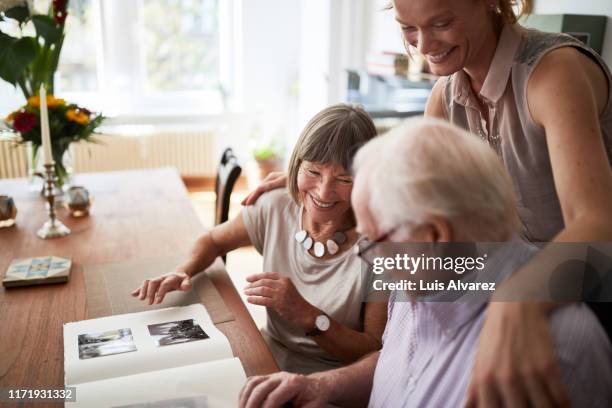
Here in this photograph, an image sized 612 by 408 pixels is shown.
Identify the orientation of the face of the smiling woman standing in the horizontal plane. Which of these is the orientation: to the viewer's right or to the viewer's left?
to the viewer's left

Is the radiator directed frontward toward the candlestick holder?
yes

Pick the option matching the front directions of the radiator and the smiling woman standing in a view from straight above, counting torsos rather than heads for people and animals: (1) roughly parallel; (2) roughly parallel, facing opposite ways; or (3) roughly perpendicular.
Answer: roughly perpendicular

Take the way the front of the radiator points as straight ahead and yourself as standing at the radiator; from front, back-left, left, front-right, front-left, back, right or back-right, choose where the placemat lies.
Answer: front

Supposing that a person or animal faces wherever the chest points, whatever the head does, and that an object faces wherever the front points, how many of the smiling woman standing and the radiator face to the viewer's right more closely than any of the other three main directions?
0

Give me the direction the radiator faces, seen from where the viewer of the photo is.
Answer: facing the viewer

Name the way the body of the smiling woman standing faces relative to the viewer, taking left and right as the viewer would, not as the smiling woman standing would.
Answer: facing the viewer and to the left of the viewer

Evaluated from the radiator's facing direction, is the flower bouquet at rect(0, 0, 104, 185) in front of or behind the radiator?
in front

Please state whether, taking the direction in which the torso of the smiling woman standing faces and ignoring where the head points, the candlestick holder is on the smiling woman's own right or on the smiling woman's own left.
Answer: on the smiling woman's own right

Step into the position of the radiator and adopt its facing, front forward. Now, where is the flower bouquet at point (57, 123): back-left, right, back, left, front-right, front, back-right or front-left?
front

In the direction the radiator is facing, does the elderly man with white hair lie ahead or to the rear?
ahead

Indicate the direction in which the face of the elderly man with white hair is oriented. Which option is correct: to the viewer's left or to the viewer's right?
to the viewer's left
